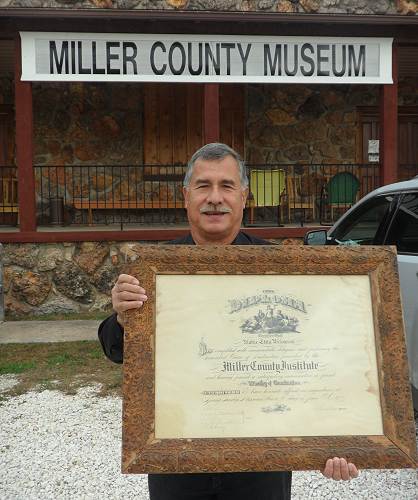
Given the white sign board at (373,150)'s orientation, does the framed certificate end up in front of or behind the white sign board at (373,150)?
in front

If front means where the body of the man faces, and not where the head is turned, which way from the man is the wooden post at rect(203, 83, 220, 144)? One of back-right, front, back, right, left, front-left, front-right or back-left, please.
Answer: back

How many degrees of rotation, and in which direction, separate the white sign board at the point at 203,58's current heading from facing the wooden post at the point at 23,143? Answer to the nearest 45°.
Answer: approximately 90° to its right

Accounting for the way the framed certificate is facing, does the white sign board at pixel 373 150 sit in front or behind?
behind

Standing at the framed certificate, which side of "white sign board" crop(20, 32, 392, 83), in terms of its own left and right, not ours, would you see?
front

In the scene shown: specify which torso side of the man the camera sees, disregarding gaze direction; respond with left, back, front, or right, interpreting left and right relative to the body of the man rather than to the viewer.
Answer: front
